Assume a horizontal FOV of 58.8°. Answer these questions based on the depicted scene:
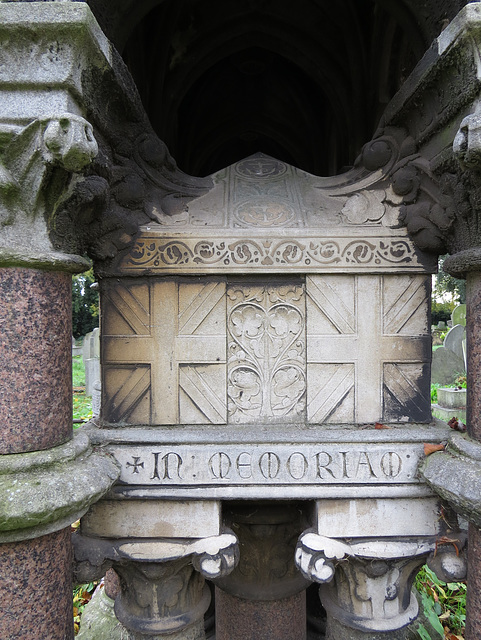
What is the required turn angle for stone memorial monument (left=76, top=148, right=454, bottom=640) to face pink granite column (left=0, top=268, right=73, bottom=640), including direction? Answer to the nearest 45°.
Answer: approximately 45° to its right

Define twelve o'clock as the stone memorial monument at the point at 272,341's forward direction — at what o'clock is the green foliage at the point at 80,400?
The green foliage is roughly at 5 o'clock from the stone memorial monument.

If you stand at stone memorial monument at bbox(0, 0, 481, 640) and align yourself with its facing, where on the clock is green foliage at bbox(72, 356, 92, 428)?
The green foliage is roughly at 5 o'clock from the stone memorial monument.

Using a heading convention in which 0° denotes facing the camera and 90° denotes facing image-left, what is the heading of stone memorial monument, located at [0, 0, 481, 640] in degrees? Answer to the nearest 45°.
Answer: approximately 0°

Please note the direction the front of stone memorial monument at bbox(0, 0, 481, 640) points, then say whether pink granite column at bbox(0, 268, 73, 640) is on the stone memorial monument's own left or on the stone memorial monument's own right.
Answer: on the stone memorial monument's own right
